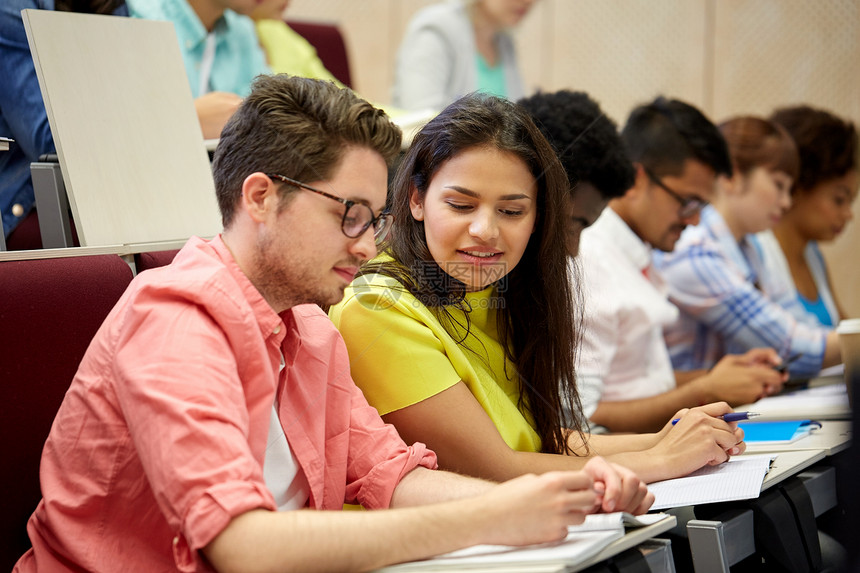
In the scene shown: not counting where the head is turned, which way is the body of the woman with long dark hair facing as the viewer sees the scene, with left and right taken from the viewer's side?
facing the viewer and to the right of the viewer

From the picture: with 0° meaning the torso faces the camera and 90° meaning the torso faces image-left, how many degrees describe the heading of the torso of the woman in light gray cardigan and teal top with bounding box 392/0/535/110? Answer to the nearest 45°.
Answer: approximately 315°

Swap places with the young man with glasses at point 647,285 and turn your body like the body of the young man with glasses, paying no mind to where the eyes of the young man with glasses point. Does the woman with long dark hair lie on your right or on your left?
on your right

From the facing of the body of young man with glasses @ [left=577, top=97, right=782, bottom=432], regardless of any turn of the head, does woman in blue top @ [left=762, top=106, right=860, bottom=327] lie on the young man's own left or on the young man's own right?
on the young man's own left

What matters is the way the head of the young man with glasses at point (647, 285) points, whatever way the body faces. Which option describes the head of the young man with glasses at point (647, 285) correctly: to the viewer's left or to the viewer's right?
to the viewer's right

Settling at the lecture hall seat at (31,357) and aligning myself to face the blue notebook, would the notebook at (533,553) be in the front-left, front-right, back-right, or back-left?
front-right

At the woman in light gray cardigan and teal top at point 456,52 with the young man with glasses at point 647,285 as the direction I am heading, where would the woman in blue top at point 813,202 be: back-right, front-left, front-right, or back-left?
front-left

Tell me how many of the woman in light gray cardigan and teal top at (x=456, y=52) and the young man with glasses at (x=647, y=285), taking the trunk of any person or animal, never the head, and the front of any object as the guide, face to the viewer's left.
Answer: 0

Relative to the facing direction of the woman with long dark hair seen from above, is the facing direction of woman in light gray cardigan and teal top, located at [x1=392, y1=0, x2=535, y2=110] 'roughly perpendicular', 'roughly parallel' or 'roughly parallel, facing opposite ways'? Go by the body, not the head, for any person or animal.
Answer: roughly parallel

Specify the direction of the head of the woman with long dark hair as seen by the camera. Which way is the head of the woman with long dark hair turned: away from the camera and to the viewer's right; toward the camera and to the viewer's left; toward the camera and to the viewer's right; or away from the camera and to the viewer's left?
toward the camera and to the viewer's left

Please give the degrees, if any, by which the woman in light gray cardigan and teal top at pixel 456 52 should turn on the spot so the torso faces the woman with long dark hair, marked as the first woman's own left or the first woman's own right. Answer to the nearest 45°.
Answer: approximately 45° to the first woman's own right

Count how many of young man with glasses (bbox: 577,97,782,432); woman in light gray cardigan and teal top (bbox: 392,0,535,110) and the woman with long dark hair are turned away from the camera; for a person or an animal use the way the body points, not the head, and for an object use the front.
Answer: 0

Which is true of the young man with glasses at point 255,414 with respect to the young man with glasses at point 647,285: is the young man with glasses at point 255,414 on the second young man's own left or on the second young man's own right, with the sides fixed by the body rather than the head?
on the second young man's own right

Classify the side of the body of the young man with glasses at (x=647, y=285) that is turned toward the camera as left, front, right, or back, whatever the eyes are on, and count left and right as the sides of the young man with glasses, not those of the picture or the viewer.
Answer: right
